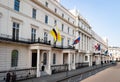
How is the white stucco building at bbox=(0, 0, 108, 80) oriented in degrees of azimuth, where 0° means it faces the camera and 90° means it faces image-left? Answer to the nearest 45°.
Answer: approximately 315°
